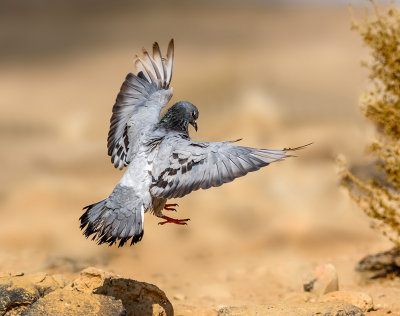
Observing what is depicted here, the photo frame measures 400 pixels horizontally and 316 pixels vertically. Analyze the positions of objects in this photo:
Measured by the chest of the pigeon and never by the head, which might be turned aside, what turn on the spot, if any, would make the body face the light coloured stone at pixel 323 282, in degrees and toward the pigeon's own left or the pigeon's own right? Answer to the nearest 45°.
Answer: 0° — it already faces it

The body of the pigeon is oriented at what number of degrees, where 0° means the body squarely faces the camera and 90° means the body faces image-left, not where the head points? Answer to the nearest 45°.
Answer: approximately 225°

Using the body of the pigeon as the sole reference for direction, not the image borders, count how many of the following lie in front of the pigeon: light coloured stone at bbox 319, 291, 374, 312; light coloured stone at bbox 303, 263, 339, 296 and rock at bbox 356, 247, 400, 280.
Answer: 3

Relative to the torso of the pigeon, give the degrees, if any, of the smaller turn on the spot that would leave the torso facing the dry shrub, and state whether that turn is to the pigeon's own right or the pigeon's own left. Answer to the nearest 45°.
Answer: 0° — it already faces it

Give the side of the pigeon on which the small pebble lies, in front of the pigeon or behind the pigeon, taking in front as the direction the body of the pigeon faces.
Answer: in front

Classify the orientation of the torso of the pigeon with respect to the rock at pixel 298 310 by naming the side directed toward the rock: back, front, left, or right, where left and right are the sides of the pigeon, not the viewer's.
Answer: right
